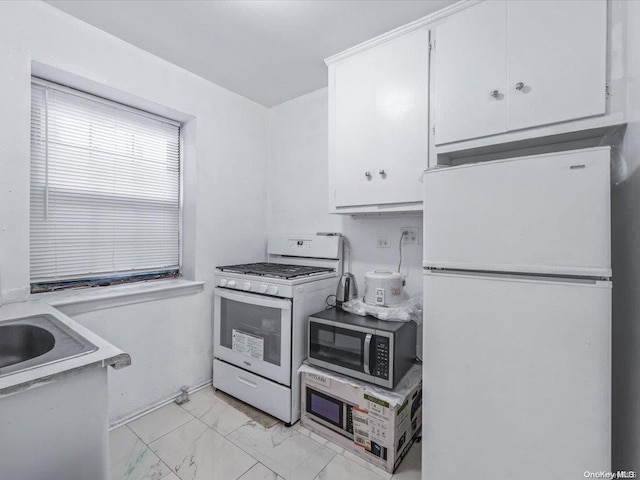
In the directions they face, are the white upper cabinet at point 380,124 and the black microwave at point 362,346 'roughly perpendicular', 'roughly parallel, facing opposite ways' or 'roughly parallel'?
roughly parallel

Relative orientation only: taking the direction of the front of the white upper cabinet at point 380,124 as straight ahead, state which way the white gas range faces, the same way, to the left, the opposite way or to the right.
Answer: the same way

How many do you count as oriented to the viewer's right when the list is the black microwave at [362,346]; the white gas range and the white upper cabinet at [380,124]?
0

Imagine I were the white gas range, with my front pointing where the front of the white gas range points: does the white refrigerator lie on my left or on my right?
on my left

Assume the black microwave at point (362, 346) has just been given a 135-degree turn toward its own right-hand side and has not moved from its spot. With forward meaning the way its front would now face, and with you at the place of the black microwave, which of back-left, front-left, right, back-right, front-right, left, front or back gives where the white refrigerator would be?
back-right

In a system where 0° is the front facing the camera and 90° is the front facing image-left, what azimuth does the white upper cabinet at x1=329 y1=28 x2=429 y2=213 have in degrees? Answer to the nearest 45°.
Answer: approximately 45°

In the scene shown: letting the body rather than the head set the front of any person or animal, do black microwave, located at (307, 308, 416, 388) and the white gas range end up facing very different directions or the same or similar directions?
same or similar directions

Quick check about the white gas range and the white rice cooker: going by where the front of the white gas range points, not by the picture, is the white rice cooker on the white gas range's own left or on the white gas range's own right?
on the white gas range's own left

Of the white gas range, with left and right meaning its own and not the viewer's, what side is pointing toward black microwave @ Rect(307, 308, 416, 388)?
left
